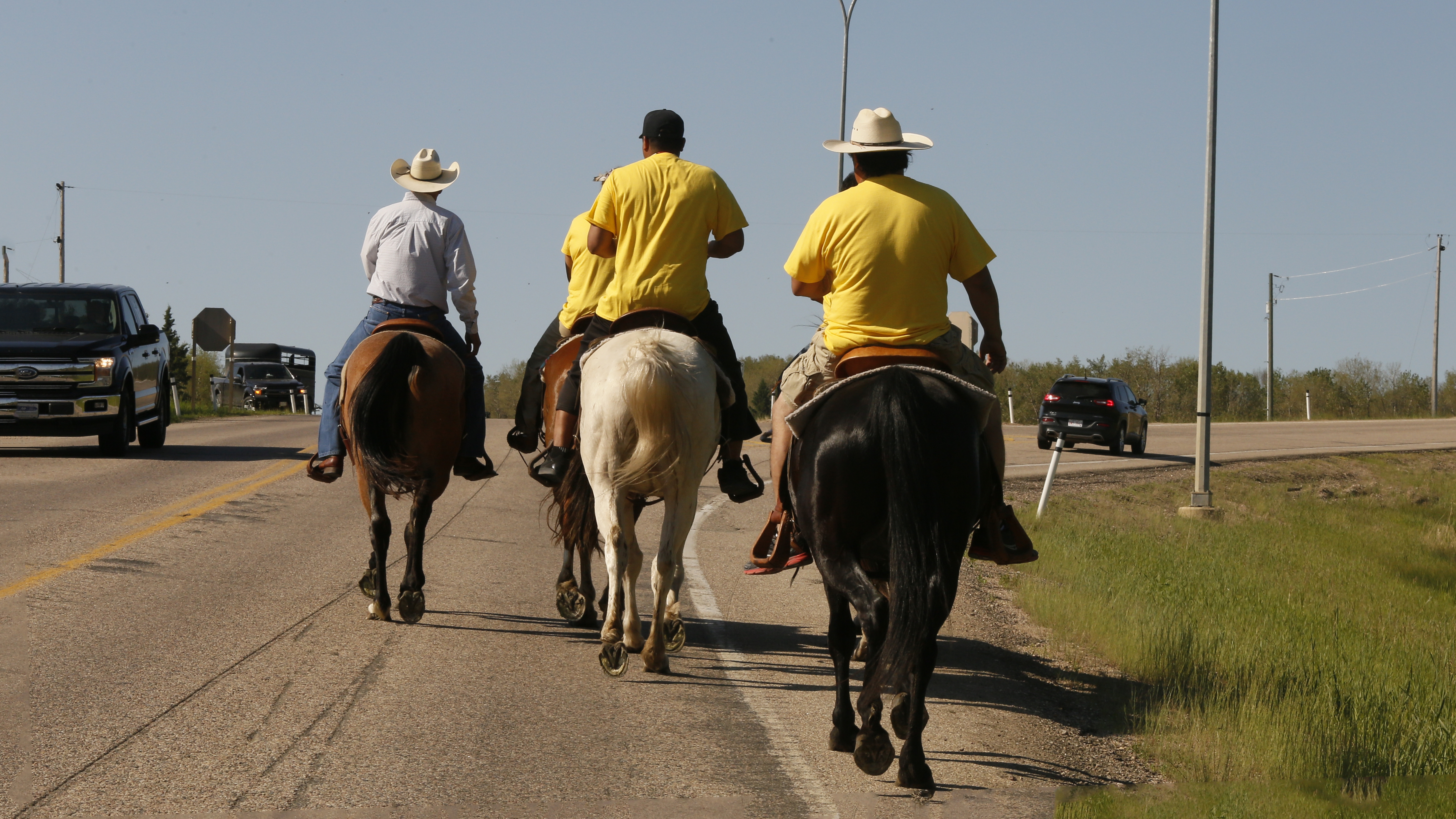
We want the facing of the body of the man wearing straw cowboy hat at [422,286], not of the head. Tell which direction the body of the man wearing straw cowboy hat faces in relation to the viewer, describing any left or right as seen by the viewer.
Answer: facing away from the viewer

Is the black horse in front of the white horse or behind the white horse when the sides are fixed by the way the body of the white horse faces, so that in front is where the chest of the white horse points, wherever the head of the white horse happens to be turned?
behind

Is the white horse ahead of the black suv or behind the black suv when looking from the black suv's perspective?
behind

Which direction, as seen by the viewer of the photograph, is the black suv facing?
facing away from the viewer and to the right of the viewer

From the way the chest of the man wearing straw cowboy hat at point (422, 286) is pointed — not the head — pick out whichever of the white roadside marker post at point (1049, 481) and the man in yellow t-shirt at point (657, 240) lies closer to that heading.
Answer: the white roadside marker post

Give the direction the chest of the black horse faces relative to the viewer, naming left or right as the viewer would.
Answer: facing away from the viewer

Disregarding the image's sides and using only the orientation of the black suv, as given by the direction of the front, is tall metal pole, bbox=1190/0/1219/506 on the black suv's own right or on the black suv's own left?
on the black suv's own right

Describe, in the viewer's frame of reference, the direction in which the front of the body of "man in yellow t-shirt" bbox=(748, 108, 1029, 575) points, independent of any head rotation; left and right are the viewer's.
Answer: facing away from the viewer

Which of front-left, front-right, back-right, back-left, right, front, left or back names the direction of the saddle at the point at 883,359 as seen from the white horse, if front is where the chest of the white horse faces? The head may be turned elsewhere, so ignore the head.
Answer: back-right

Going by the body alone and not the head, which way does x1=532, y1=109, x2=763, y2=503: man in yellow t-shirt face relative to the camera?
away from the camera

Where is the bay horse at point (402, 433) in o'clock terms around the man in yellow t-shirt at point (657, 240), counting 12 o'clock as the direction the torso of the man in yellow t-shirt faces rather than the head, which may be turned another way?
The bay horse is roughly at 10 o'clock from the man in yellow t-shirt.

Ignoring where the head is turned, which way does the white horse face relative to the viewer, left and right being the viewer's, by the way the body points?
facing away from the viewer
